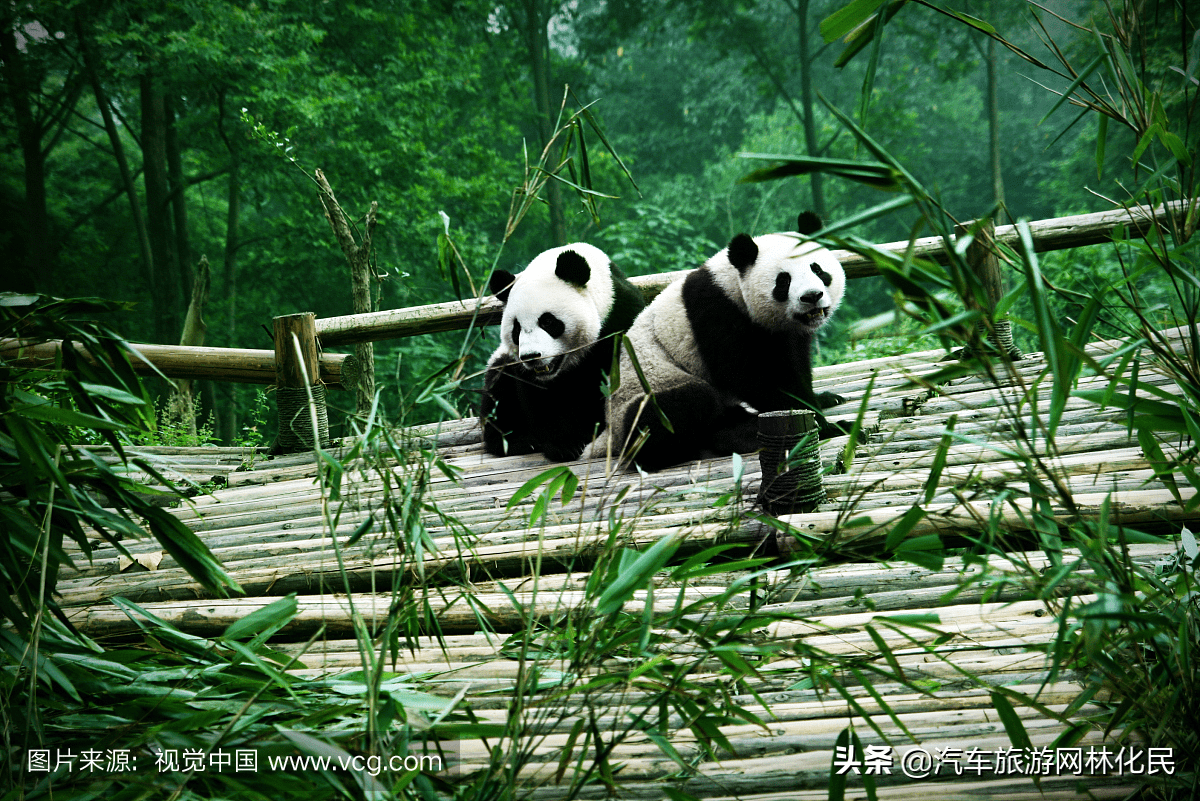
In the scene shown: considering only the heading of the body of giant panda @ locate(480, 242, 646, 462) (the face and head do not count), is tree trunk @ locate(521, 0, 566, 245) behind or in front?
behind

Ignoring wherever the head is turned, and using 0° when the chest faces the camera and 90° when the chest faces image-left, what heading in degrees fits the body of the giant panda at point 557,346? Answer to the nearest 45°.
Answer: approximately 45°

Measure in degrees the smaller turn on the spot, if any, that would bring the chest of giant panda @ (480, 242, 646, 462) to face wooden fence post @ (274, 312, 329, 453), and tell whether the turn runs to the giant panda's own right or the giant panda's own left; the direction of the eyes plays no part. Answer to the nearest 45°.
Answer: approximately 90° to the giant panda's own right

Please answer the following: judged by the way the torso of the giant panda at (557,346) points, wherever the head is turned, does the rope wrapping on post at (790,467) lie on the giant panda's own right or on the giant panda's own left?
on the giant panda's own left

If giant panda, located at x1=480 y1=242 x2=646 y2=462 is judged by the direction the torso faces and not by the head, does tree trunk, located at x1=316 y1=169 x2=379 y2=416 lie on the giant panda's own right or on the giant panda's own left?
on the giant panda's own right

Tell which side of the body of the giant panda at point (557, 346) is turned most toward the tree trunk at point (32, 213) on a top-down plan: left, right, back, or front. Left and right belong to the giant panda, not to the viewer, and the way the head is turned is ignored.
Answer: right
